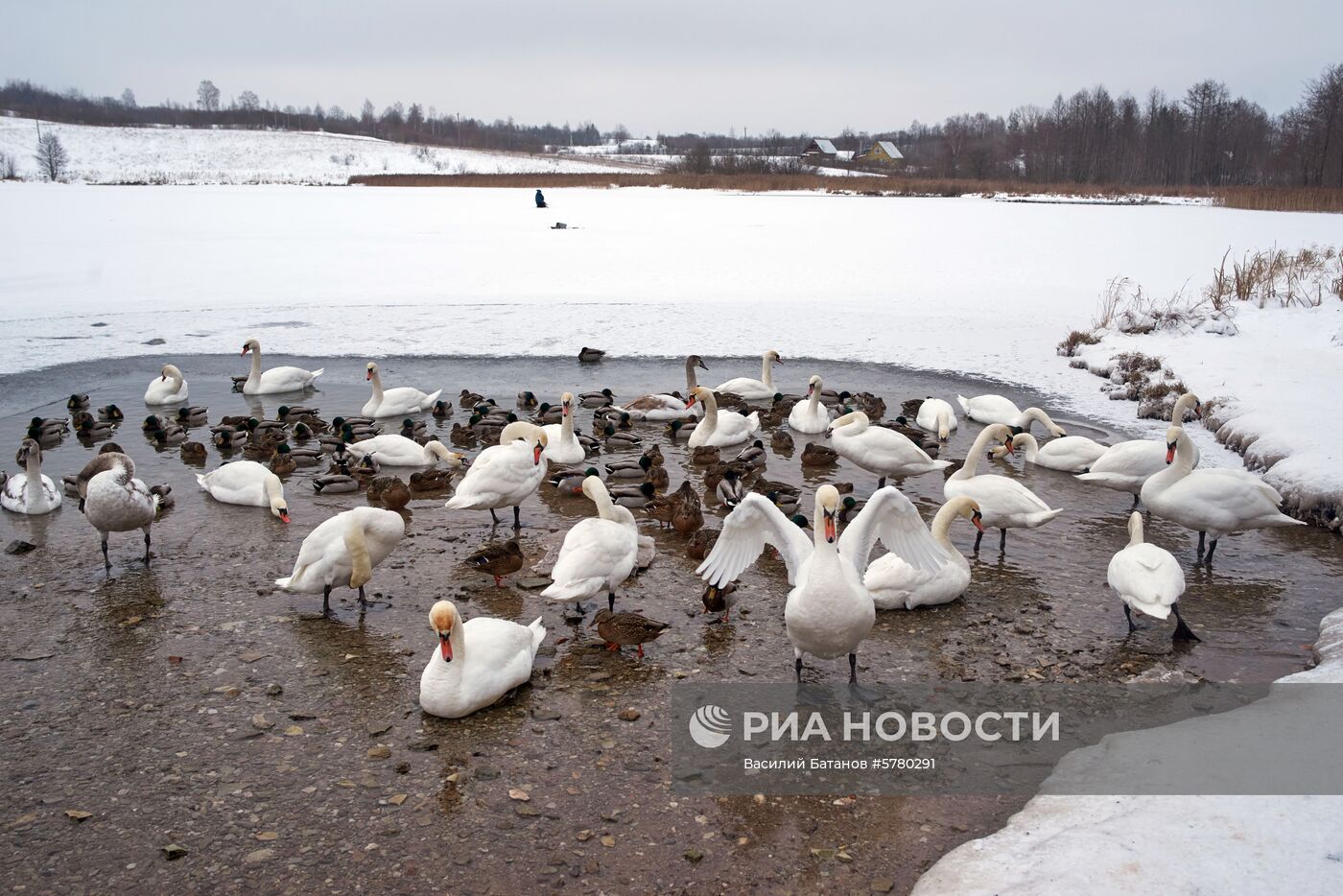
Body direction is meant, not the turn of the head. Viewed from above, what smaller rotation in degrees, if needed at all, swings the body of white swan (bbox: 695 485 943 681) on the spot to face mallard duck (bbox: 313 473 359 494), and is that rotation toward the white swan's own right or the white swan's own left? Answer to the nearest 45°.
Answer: approximately 135° to the white swan's own right

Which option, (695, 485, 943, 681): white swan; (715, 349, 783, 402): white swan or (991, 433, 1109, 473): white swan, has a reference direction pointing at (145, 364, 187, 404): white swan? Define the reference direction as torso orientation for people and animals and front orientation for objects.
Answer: (991, 433, 1109, 473): white swan

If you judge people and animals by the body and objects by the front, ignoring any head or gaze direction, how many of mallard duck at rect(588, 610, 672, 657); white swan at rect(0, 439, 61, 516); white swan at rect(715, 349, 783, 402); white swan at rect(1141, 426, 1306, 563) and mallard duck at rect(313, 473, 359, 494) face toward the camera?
1

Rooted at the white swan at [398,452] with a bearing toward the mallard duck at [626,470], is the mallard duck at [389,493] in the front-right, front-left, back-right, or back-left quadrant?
front-right

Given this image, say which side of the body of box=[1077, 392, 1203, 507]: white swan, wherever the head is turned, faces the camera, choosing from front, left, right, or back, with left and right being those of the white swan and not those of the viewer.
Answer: right

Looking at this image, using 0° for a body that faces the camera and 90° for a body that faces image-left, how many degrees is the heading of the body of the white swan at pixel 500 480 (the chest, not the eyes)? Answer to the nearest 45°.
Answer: approximately 270°

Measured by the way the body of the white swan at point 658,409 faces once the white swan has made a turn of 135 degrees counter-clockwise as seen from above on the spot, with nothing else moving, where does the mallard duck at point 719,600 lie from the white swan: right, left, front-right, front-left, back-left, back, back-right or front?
back-left

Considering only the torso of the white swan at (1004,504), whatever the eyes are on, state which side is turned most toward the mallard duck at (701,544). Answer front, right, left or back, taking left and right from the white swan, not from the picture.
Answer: front

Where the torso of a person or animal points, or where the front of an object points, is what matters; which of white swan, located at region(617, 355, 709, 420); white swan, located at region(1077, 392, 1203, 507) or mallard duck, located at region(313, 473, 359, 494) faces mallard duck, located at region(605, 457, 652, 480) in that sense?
mallard duck, located at region(313, 473, 359, 494)

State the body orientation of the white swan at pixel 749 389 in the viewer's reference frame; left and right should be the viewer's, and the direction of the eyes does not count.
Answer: facing to the right of the viewer

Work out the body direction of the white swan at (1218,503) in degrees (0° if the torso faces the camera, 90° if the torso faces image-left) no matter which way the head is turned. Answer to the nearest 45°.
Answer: approximately 90°

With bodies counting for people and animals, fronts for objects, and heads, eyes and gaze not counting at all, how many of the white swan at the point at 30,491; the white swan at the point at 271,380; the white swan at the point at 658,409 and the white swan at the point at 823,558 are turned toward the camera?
2

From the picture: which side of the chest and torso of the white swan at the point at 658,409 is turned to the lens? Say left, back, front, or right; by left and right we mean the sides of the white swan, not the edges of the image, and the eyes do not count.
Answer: right

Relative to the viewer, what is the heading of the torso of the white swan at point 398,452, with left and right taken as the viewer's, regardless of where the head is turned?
facing to the right of the viewer

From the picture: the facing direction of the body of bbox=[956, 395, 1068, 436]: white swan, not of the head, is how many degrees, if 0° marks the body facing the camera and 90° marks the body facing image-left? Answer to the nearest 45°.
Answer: approximately 270°
